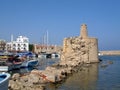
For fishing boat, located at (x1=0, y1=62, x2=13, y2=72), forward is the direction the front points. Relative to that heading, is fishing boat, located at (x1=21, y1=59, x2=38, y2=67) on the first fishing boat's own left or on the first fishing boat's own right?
on the first fishing boat's own left

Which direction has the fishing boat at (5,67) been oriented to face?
to the viewer's right
